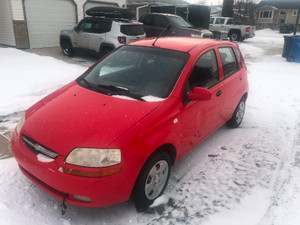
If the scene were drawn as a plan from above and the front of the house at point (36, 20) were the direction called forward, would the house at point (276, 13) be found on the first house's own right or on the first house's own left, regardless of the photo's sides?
on the first house's own left

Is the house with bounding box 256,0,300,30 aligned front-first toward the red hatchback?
yes

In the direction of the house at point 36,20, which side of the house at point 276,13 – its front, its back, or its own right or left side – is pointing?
front

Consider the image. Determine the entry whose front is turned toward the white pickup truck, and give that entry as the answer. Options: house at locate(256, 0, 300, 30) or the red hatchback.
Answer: the house

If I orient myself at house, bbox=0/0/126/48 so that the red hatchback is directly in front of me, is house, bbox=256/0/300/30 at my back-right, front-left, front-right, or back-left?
back-left

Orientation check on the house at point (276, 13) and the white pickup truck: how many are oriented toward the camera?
1

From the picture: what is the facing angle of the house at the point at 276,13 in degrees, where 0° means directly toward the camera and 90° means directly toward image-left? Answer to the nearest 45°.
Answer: approximately 0°

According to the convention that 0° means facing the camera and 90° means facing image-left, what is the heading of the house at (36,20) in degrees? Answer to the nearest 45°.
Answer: approximately 315°

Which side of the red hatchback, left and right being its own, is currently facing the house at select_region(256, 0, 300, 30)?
back

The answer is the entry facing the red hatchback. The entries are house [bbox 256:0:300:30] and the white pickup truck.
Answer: the house
